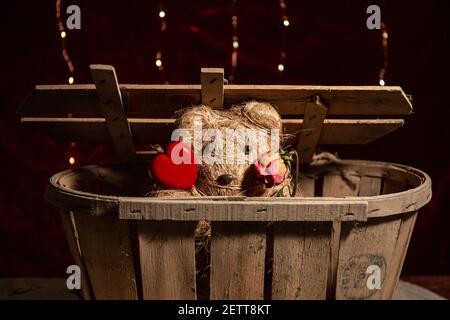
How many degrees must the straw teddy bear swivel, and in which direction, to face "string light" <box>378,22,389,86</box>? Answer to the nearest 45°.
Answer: approximately 135° to its left

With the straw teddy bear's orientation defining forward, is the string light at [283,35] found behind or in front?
behind

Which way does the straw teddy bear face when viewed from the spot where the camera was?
facing the viewer

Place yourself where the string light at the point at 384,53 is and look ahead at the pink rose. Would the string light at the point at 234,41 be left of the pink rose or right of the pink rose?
right

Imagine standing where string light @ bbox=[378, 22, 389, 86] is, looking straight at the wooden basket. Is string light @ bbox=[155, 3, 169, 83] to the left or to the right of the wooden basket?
right

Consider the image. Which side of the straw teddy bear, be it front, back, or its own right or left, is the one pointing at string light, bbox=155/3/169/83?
back

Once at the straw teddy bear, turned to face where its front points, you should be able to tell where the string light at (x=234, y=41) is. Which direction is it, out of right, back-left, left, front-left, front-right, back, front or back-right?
back
